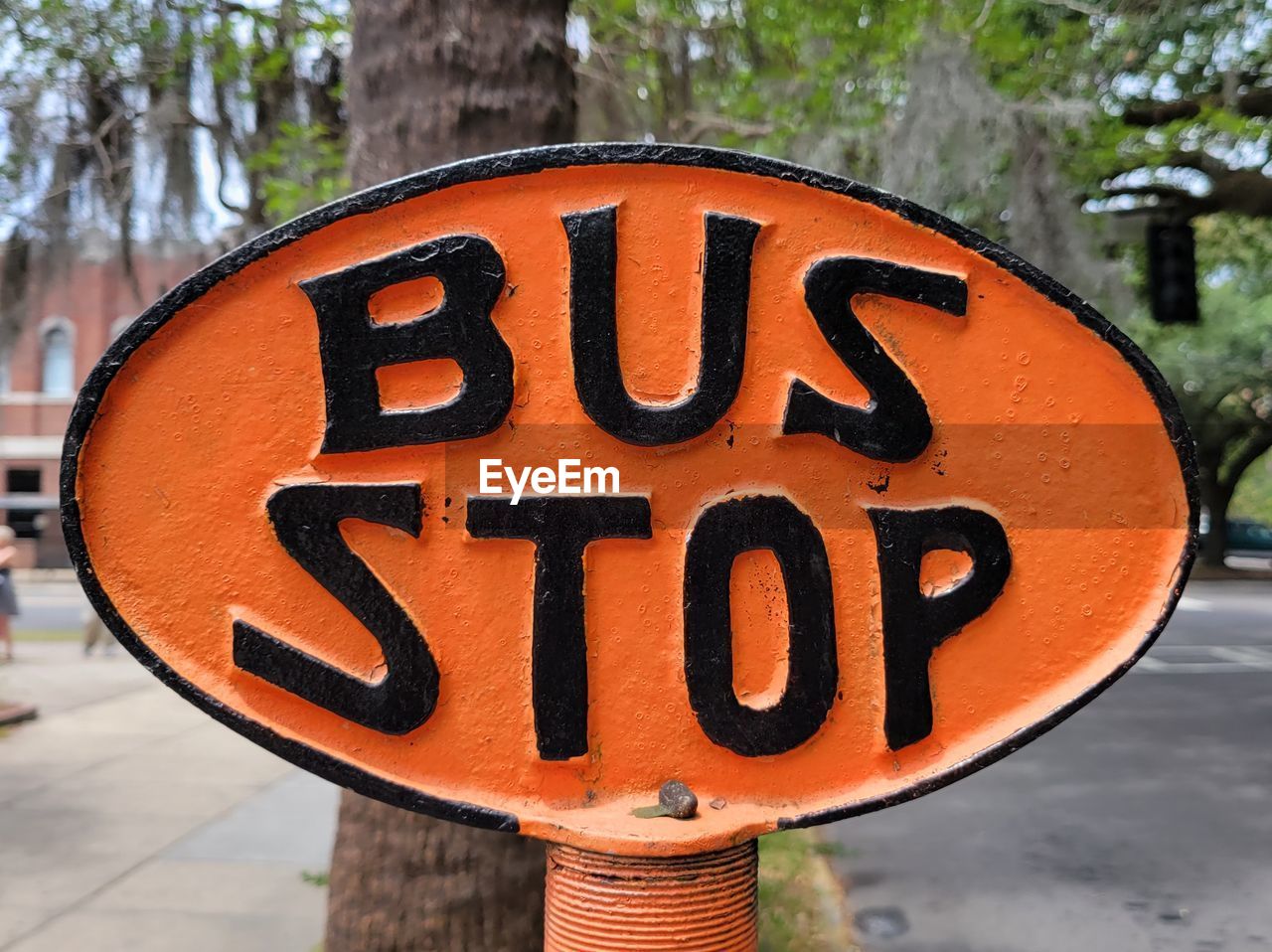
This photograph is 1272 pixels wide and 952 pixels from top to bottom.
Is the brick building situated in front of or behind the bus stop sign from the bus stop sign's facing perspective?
behind

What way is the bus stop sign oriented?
toward the camera

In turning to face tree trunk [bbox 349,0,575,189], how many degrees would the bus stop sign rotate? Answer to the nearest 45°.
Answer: approximately 180°
